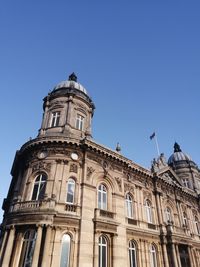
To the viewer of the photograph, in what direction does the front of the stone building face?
facing the viewer and to the right of the viewer
